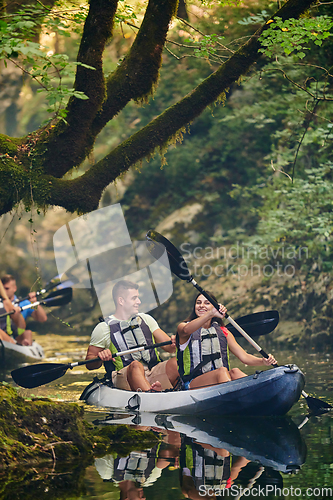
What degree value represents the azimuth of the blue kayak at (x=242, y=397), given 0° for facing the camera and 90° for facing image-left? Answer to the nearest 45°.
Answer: approximately 315°

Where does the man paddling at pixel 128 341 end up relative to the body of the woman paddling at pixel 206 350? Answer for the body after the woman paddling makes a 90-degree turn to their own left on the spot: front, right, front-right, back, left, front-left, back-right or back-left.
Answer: left

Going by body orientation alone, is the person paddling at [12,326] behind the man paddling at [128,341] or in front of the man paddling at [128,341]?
behind

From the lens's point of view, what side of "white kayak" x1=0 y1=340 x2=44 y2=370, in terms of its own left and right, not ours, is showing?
right

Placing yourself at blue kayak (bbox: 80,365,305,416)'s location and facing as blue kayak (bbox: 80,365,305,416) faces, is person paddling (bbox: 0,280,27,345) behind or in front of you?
behind
